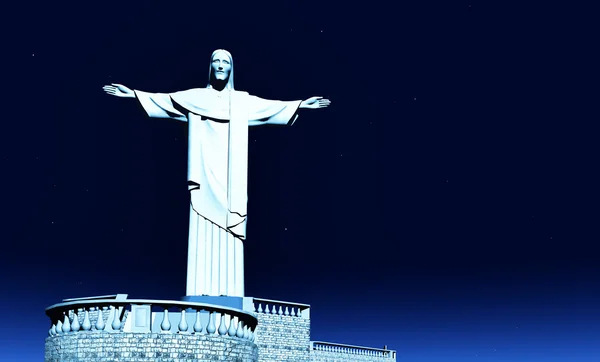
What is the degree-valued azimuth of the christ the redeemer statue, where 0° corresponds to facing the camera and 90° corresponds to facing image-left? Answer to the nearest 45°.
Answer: approximately 0°

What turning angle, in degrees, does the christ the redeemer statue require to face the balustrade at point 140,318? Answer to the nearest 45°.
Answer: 0° — it already faces it
